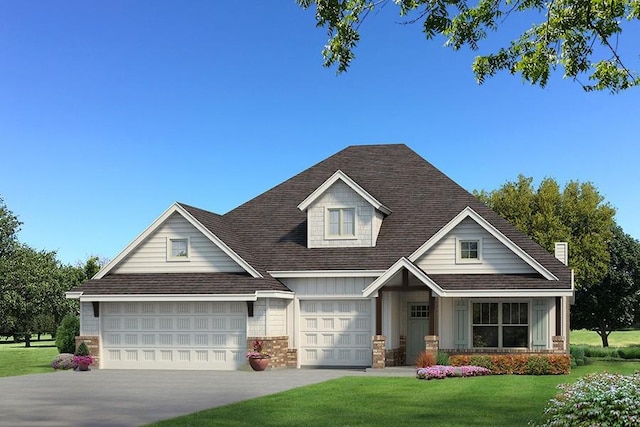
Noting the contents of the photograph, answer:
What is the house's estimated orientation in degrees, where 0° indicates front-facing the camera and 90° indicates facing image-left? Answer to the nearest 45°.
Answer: approximately 0°

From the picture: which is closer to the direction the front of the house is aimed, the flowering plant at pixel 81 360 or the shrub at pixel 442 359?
the shrub

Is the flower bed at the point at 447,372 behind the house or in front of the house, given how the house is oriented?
in front

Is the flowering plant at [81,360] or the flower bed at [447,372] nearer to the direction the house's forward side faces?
the flower bed

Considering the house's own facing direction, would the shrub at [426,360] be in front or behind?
in front

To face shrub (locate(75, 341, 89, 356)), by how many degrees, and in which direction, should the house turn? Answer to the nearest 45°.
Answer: approximately 90° to its right

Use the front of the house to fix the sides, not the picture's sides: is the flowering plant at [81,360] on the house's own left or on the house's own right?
on the house's own right

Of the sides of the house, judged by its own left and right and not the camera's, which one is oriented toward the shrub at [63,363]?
right
